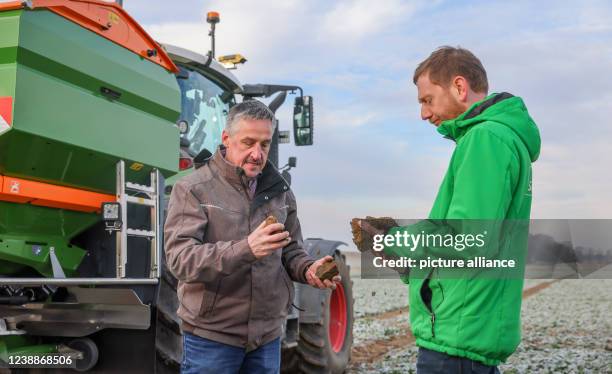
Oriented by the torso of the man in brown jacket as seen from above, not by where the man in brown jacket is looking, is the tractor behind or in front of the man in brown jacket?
behind

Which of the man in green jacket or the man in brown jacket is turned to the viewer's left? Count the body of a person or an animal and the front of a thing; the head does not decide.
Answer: the man in green jacket

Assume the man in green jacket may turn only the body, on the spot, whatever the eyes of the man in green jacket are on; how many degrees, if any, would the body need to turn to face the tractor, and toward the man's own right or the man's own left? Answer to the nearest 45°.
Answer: approximately 45° to the man's own right

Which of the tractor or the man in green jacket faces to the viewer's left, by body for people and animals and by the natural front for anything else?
the man in green jacket

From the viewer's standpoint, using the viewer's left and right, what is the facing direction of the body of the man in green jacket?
facing to the left of the viewer

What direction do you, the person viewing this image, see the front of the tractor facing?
facing away from the viewer and to the right of the viewer

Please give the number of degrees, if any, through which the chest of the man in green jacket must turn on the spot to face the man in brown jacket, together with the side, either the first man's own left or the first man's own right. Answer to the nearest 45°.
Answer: approximately 45° to the first man's own right

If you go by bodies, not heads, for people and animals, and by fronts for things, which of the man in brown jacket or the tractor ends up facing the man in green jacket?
the man in brown jacket

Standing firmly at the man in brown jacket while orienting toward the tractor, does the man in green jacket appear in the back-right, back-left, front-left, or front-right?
back-right

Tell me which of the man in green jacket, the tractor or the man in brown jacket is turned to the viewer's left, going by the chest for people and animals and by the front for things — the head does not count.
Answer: the man in green jacket

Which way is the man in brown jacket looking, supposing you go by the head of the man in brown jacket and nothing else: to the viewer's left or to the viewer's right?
to the viewer's right
